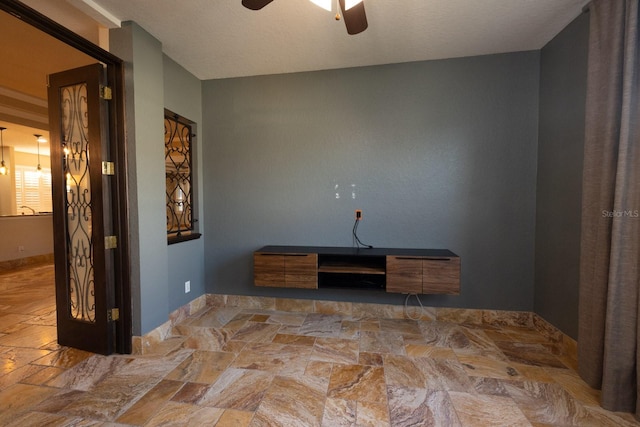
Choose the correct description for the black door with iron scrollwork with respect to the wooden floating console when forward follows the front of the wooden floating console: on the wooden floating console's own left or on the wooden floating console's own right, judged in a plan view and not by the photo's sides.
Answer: on the wooden floating console's own right

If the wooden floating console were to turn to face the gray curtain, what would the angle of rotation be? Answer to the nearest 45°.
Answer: approximately 45° to its left

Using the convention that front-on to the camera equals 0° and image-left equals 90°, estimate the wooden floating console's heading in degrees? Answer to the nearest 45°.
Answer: approximately 0°
